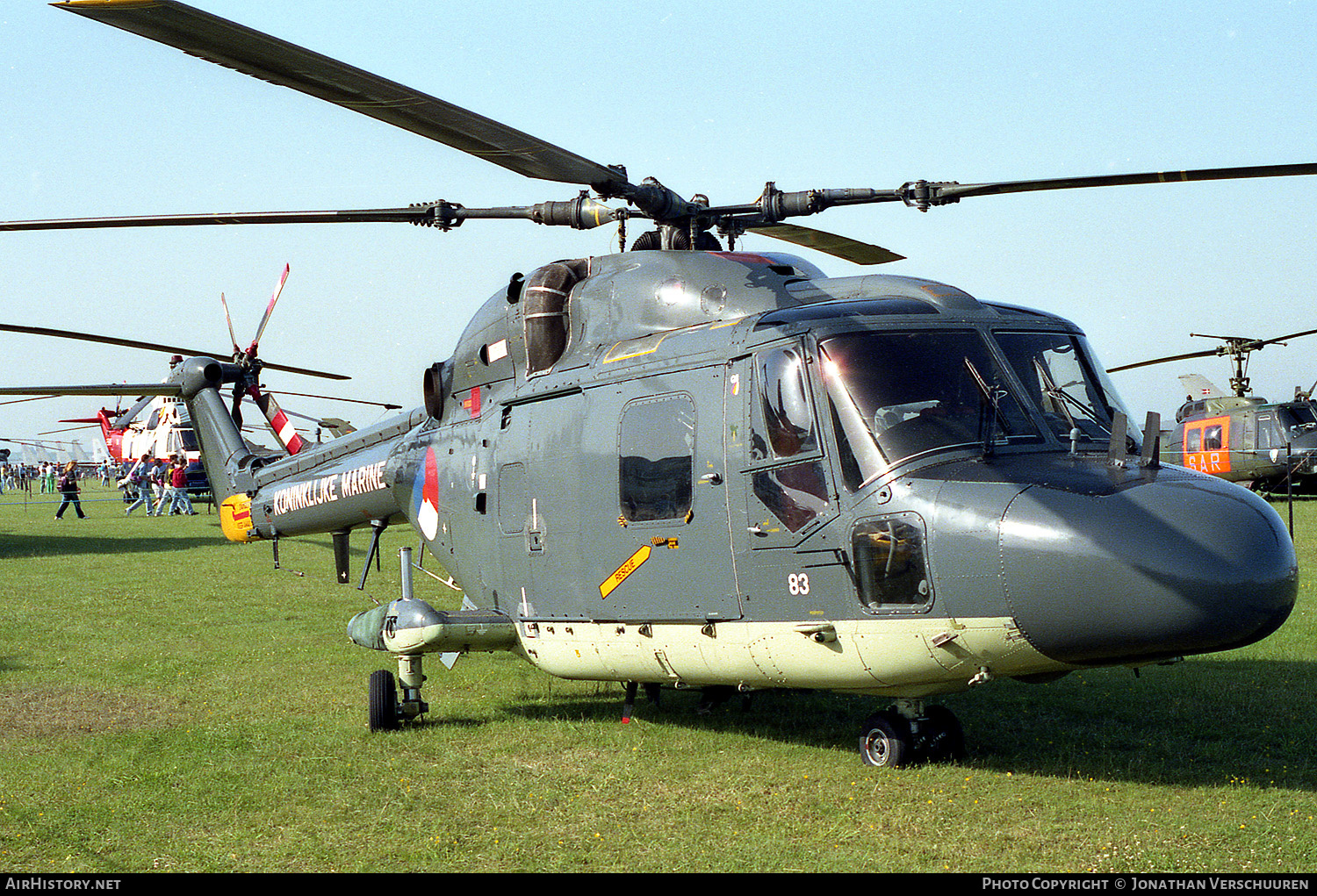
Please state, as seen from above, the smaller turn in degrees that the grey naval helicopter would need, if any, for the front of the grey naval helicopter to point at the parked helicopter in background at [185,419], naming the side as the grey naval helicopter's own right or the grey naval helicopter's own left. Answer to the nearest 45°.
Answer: approximately 180°

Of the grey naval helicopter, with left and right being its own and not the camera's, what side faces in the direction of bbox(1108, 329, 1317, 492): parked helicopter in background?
left

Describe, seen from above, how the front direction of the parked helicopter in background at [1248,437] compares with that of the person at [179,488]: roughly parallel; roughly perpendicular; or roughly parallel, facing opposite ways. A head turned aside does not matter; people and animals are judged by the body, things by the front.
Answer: roughly perpendicular

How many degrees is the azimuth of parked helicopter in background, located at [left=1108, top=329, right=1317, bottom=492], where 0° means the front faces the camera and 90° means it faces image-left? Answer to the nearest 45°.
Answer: approximately 315°
